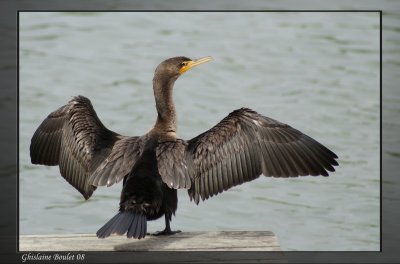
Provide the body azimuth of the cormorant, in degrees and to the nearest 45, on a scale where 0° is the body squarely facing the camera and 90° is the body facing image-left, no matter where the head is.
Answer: approximately 225°
